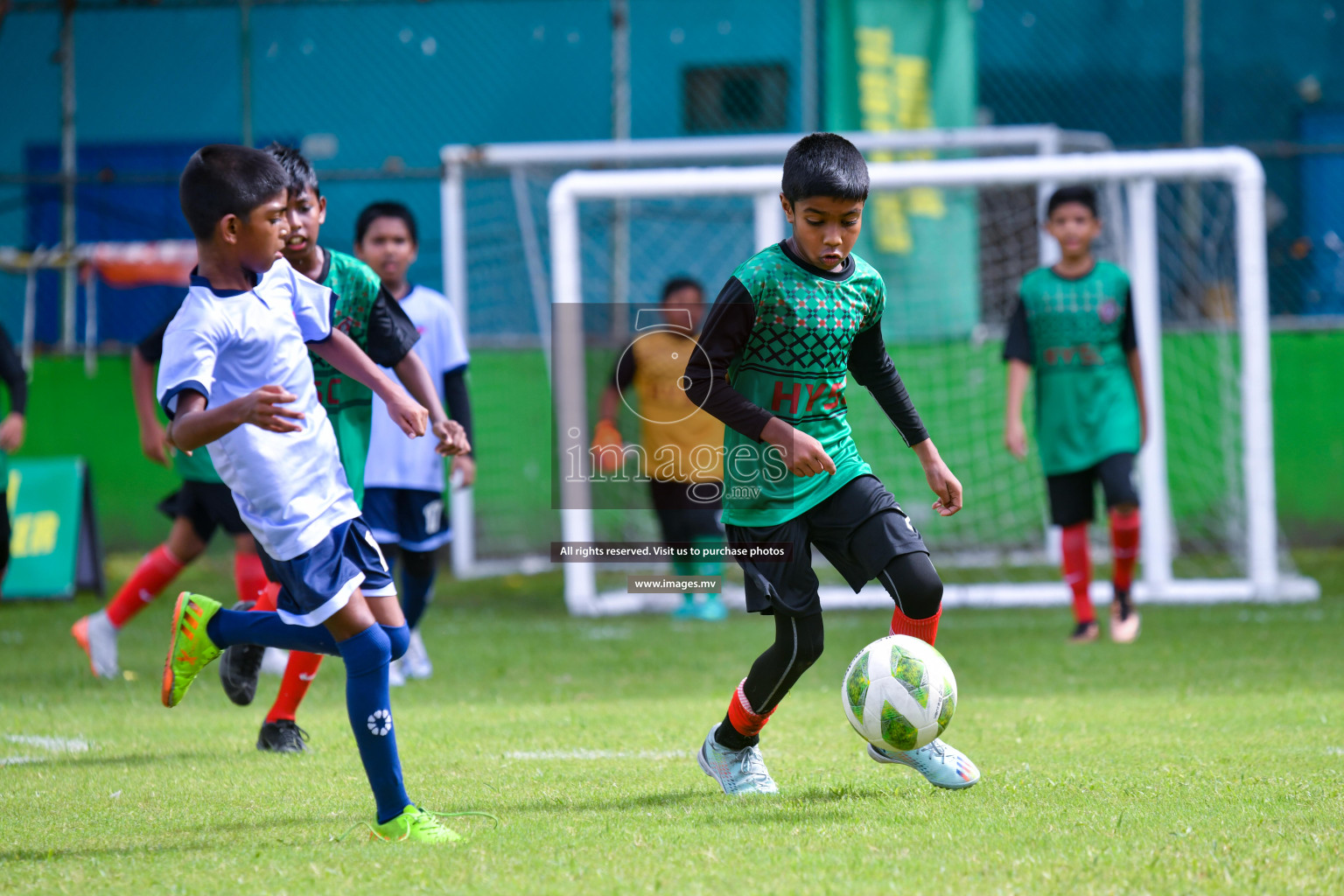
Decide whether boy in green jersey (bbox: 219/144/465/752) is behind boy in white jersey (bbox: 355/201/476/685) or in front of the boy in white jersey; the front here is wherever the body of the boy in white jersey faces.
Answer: in front

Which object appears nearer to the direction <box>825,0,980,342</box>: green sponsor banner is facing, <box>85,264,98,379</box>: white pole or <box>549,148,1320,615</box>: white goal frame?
the white goal frame

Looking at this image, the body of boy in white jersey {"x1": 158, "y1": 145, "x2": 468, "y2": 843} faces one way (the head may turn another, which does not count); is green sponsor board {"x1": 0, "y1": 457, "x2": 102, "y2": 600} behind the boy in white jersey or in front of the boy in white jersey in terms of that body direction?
behind

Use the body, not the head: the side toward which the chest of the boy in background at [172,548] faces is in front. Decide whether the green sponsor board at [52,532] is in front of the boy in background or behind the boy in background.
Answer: behind

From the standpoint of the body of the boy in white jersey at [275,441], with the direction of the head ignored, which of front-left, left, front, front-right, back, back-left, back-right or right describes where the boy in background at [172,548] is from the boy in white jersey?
back-left

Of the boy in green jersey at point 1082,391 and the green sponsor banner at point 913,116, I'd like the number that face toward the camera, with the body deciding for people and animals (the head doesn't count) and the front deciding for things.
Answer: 2

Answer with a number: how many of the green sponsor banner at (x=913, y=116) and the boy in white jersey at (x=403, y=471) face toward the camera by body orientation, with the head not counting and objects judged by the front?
2

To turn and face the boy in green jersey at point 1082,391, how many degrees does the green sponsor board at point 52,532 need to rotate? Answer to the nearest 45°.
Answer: approximately 90° to its left

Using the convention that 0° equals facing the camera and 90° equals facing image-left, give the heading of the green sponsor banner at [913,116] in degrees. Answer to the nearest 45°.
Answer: approximately 0°
